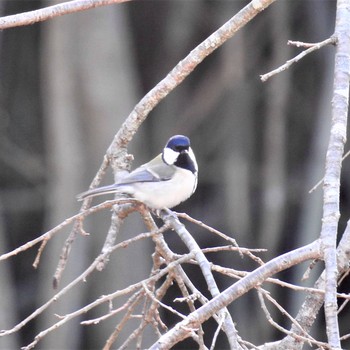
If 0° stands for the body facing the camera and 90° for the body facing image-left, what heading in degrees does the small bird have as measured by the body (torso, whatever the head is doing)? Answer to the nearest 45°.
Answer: approximately 270°

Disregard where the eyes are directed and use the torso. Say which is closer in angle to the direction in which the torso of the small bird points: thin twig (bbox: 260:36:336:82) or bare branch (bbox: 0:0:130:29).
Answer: the thin twig
